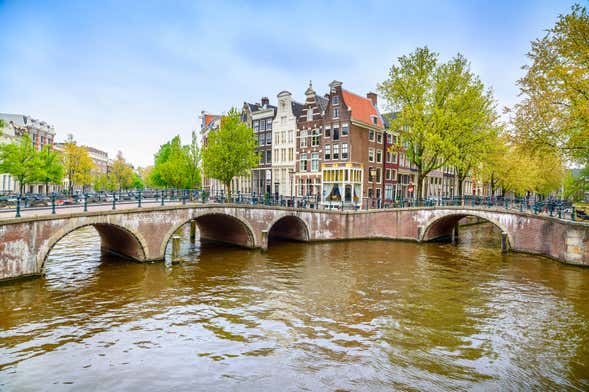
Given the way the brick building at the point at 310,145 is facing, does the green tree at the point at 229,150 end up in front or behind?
in front

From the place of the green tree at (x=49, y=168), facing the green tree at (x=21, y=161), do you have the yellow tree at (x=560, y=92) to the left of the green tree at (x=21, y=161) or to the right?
left

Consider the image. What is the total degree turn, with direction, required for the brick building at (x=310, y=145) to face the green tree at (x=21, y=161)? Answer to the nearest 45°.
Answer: approximately 45° to its right

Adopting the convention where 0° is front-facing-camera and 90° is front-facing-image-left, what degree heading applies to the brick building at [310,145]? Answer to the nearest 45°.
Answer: approximately 45°

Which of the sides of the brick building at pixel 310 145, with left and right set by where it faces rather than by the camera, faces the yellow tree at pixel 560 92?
left

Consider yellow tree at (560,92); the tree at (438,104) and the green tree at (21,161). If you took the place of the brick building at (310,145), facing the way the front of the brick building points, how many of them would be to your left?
2

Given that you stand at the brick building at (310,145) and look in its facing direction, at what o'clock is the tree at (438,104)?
The tree is roughly at 9 o'clock from the brick building.

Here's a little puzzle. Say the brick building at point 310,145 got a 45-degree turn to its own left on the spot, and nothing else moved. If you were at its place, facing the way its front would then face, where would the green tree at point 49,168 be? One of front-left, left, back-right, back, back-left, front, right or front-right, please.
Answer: right
